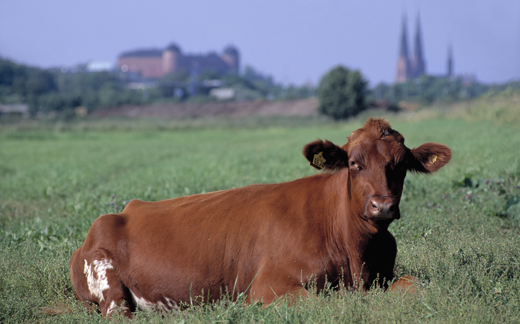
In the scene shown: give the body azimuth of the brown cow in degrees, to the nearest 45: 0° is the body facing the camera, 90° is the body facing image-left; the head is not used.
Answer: approximately 270°
